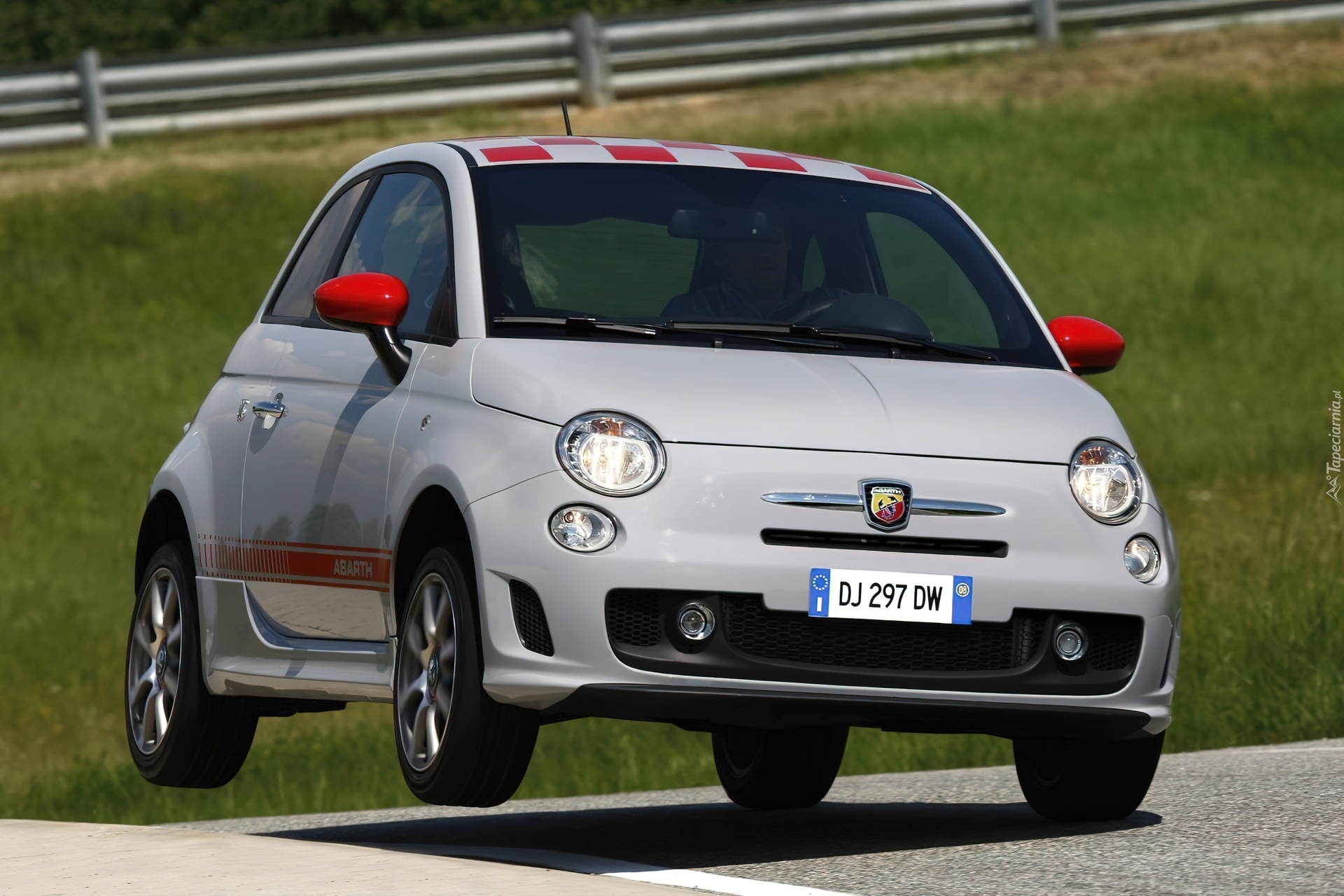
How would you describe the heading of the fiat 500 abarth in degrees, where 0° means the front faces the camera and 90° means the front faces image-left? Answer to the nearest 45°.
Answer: approximately 315°
